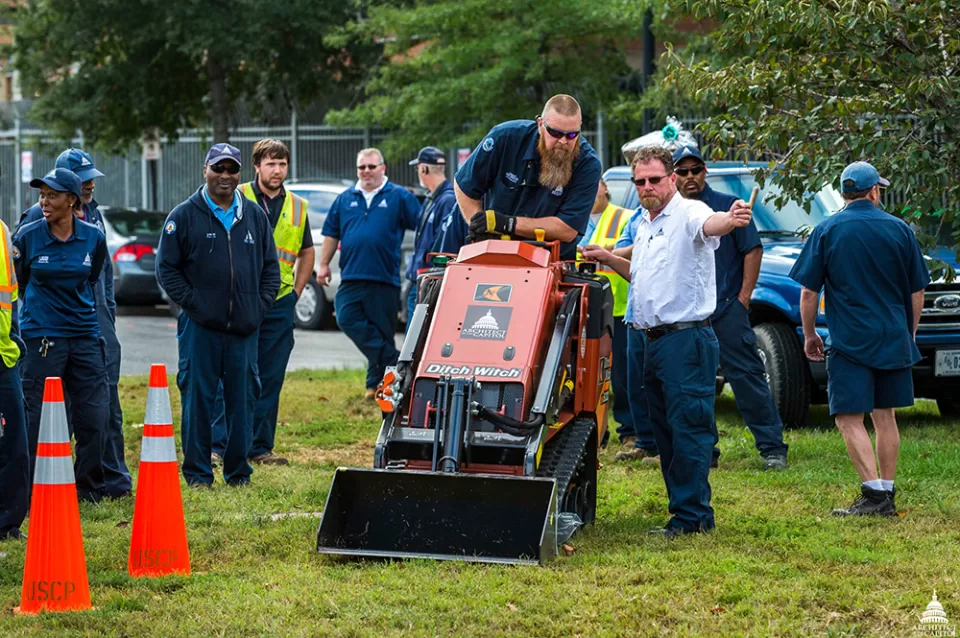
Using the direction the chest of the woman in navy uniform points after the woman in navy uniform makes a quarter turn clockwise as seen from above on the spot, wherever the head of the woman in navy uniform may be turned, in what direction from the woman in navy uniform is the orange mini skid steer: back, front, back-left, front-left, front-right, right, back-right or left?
back-left

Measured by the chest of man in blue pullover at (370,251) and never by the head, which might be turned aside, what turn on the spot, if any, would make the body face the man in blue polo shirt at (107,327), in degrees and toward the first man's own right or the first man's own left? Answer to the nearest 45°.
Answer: approximately 45° to the first man's own right

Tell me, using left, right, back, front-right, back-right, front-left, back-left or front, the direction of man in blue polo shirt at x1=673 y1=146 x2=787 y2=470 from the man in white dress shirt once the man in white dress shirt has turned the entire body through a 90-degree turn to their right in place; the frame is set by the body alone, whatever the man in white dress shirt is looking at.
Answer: front-right

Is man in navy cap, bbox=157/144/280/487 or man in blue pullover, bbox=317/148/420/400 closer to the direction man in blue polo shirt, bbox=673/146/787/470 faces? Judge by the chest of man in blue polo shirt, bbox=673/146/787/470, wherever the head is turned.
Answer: the man in navy cap

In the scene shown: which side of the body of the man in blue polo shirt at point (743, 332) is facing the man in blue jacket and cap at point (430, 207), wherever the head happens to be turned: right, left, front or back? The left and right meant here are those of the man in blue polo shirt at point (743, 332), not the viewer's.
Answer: right

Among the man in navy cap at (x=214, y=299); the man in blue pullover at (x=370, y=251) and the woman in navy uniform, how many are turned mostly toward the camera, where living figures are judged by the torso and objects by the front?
3

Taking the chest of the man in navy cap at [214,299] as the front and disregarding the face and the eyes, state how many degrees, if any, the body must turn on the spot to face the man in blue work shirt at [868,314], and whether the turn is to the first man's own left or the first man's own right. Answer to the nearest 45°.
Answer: approximately 45° to the first man's own left

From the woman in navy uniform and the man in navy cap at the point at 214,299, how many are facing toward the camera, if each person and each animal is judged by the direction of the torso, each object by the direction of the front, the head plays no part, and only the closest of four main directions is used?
2

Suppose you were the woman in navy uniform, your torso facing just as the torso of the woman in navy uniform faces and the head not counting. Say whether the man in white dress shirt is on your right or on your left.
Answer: on your left

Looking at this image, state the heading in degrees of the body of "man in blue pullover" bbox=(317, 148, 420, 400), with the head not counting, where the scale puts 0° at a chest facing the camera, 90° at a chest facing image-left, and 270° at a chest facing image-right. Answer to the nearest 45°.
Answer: approximately 0°

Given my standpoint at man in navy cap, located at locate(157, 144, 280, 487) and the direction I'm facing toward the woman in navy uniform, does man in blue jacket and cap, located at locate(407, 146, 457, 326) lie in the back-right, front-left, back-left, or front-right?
back-right

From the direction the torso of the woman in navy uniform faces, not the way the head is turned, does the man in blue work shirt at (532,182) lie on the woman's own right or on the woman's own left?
on the woman's own left

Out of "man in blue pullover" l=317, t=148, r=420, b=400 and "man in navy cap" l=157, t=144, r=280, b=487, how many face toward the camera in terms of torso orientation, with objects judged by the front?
2
